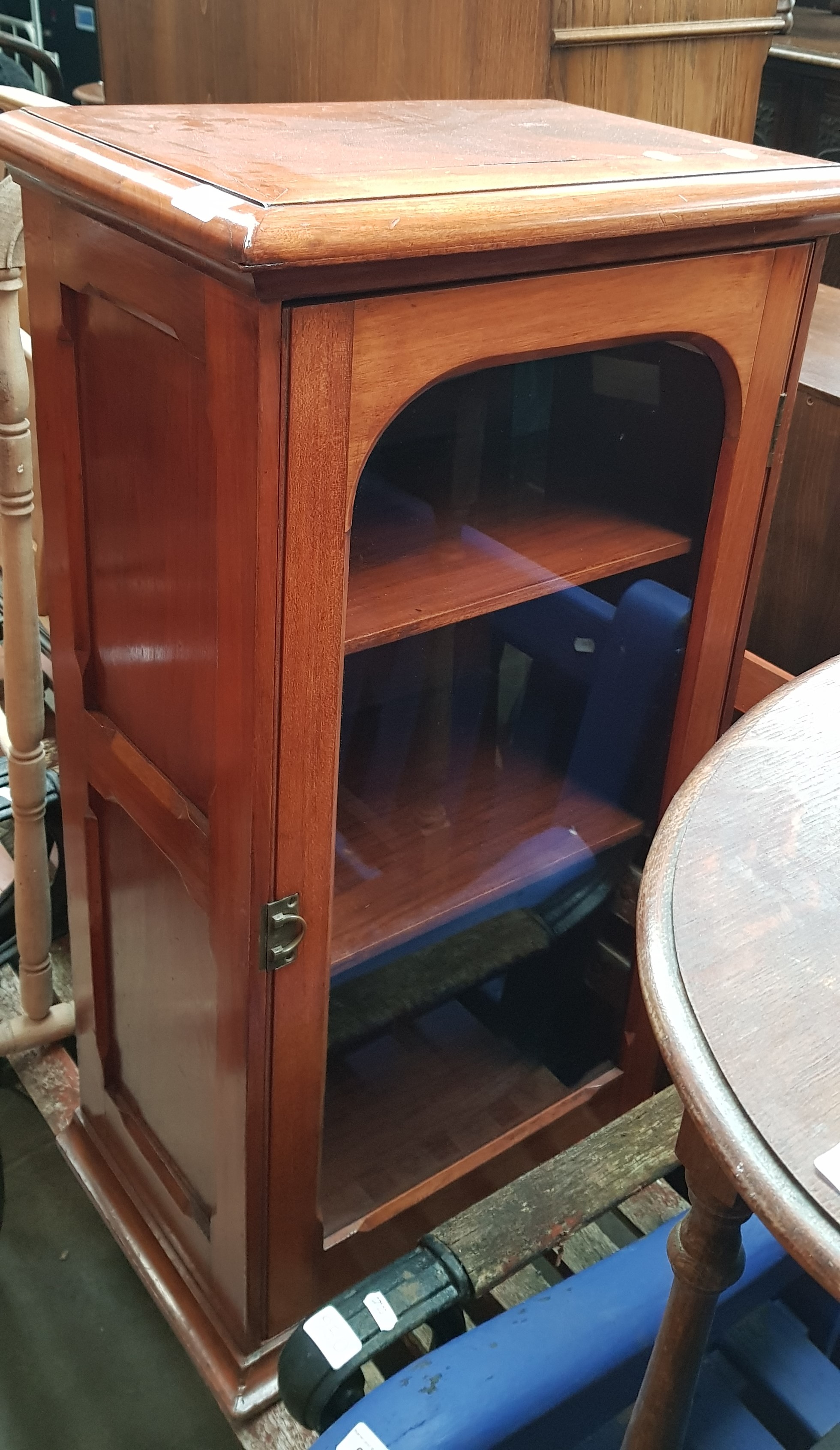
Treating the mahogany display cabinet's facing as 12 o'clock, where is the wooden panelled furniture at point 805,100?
The wooden panelled furniture is roughly at 8 o'clock from the mahogany display cabinet.

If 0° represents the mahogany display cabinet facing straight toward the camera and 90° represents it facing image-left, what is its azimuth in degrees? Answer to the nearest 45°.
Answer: approximately 315°

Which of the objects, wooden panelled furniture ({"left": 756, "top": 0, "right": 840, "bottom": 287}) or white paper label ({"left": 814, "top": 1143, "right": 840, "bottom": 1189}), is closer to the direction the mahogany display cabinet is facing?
the white paper label

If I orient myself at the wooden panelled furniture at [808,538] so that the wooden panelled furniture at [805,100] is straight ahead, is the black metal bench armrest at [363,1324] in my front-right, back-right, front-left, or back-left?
back-left
